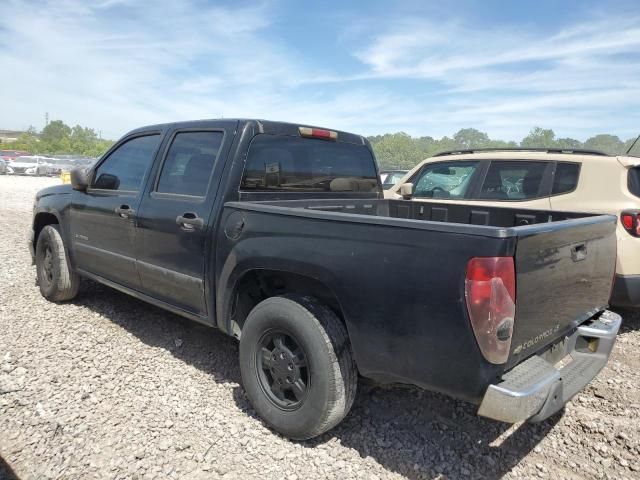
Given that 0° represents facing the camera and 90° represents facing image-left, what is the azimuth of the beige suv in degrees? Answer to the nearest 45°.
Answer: approximately 135°

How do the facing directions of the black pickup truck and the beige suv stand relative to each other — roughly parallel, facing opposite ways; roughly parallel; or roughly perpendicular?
roughly parallel

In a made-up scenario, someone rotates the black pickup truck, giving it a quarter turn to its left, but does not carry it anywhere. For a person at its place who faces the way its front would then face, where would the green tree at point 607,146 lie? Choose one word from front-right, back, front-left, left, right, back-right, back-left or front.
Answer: back

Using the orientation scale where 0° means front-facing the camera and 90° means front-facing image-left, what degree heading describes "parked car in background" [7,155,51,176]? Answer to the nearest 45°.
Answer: approximately 45°

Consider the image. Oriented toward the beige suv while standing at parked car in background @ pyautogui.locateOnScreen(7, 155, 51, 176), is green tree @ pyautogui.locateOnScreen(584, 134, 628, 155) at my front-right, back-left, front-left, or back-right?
front-left

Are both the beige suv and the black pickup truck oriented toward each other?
no

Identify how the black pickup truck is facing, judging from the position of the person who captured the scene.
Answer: facing away from the viewer and to the left of the viewer

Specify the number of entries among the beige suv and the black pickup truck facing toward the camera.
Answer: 0

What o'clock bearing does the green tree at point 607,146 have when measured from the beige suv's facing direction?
The green tree is roughly at 2 o'clock from the beige suv.

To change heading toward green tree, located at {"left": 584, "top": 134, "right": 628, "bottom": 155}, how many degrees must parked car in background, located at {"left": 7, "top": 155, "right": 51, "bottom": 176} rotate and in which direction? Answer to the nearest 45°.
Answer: approximately 90° to its left

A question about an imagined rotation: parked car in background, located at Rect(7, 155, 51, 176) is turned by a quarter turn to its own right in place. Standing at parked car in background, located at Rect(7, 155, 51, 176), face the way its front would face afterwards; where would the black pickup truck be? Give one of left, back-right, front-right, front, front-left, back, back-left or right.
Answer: back-left
